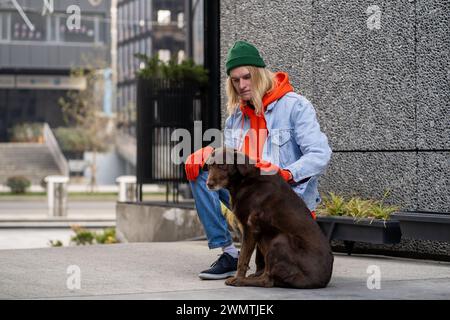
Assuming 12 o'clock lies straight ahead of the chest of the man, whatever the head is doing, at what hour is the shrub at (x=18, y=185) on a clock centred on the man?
The shrub is roughly at 4 o'clock from the man.

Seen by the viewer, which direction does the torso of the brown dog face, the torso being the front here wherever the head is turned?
to the viewer's left

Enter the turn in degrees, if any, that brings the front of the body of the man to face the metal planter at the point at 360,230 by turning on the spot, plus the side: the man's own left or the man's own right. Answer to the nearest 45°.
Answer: approximately 180°

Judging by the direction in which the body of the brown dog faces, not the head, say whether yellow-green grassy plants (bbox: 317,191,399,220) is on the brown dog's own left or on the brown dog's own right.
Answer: on the brown dog's own right

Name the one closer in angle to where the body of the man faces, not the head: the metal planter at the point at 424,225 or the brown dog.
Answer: the brown dog

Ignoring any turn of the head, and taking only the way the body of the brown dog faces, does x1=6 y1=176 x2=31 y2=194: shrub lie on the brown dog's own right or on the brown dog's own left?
on the brown dog's own right

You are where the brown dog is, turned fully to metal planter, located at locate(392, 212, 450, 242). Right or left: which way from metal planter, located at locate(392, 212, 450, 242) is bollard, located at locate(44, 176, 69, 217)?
left

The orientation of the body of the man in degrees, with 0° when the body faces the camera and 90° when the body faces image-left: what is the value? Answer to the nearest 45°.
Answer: approximately 45°

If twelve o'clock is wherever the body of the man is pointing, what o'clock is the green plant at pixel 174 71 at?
The green plant is roughly at 4 o'clock from the man.

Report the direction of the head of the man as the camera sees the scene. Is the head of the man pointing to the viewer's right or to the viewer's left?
to the viewer's left
